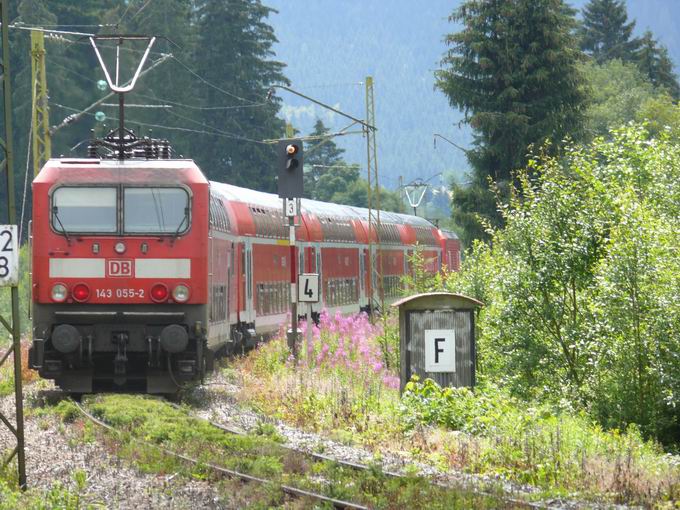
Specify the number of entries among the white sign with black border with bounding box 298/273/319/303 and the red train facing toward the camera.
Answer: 2

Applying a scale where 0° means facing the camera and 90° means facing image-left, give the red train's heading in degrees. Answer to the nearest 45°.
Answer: approximately 0°

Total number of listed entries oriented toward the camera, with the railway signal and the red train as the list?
2
